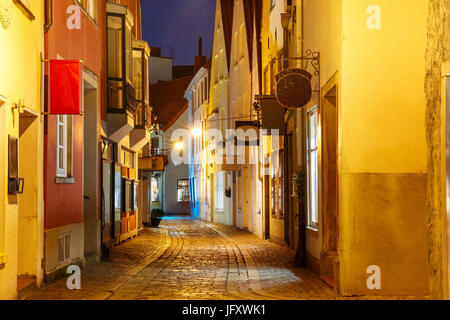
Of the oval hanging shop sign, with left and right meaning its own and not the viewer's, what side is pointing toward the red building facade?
right

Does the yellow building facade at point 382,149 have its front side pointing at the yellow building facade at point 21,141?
yes

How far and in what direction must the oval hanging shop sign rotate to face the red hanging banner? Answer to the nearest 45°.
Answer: approximately 45° to its right

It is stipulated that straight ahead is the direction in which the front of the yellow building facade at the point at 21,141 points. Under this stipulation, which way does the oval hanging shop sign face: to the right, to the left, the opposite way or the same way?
to the right

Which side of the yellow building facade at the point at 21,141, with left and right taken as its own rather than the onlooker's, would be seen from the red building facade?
left

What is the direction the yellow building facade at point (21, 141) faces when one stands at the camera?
facing to the right of the viewer

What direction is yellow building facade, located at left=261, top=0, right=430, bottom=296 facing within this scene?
to the viewer's left
